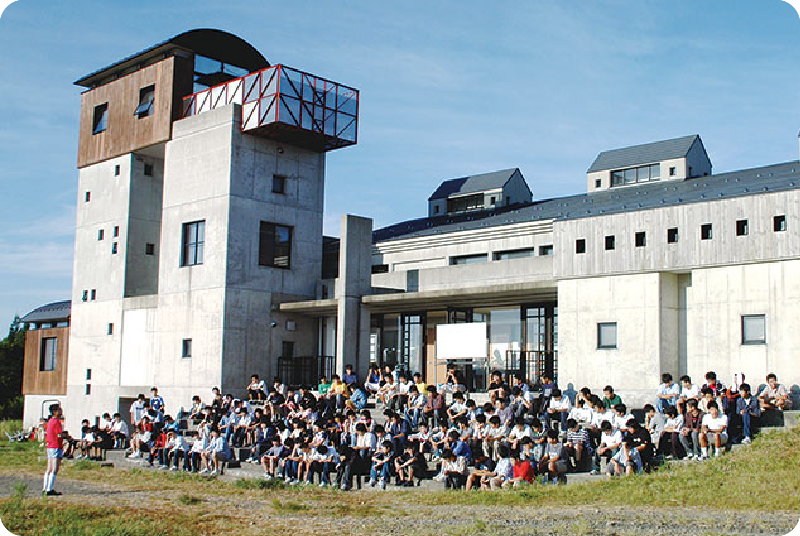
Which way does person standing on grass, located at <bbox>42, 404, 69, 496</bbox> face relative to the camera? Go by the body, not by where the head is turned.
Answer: to the viewer's right

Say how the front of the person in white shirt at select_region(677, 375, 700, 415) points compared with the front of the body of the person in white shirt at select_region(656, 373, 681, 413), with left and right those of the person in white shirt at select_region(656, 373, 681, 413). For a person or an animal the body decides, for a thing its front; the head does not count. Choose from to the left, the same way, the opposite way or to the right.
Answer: the same way

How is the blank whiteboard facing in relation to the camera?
toward the camera

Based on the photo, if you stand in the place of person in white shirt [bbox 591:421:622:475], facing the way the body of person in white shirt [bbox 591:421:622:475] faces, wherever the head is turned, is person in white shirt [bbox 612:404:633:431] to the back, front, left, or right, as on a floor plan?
back

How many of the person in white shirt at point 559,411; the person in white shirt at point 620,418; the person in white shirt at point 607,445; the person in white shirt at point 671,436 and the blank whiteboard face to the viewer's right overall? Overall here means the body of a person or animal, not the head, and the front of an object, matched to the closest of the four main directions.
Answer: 0

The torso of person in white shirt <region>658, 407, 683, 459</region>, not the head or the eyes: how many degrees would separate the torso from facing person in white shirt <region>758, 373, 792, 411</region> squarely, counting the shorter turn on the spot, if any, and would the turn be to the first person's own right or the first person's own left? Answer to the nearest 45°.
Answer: approximately 180°

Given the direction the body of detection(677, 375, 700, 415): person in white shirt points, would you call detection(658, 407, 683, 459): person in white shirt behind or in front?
in front

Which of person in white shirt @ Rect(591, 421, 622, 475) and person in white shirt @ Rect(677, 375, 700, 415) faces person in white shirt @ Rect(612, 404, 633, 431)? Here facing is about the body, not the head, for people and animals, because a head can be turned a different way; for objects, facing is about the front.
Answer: person in white shirt @ Rect(677, 375, 700, 415)

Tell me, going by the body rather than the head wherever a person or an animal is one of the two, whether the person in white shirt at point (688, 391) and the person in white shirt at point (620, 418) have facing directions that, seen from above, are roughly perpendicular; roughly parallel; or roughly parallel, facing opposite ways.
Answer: roughly parallel

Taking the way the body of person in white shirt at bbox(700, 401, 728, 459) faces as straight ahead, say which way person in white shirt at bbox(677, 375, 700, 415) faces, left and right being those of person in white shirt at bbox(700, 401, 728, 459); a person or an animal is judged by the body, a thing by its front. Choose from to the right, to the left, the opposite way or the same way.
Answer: the same way

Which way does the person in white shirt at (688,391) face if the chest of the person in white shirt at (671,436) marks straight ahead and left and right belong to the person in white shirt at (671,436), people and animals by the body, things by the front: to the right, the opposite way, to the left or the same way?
the same way

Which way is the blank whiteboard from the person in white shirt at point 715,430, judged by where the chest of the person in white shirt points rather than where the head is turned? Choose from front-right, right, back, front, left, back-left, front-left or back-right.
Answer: right

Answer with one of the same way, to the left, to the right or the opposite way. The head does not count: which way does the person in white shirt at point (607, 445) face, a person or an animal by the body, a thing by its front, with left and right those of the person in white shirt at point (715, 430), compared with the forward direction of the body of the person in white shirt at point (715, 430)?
the same way

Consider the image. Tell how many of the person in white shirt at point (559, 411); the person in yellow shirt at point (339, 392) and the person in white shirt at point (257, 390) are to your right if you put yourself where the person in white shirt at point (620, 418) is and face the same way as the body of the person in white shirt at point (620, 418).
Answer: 3

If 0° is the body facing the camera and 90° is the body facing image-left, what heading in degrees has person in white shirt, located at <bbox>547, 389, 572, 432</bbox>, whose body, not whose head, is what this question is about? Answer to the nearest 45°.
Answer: approximately 45°

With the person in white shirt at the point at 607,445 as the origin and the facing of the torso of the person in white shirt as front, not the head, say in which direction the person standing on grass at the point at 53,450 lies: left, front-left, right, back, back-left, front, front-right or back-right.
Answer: front-right

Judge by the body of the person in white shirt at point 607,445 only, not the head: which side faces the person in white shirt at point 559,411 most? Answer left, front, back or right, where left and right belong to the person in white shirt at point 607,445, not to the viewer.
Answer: right
